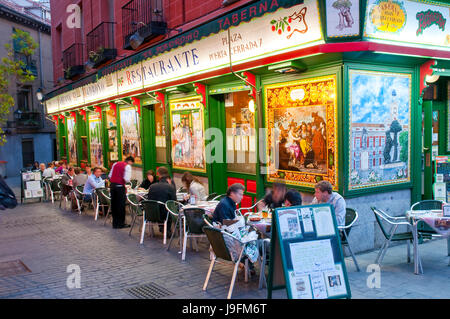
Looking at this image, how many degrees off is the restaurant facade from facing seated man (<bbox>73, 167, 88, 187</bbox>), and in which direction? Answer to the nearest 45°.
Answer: approximately 90° to its right

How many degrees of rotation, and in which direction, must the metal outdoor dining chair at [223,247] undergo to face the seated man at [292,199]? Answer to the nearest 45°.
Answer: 0° — it already faces them

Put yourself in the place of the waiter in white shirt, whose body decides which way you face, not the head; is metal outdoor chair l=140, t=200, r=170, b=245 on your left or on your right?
on your right

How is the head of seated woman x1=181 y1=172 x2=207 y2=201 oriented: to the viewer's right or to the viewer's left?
to the viewer's left

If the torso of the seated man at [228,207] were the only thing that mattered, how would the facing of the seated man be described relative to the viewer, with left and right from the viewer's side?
facing to the right of the viewer

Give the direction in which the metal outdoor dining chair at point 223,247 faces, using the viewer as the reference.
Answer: facing away from the viewer and to the right of the viewer

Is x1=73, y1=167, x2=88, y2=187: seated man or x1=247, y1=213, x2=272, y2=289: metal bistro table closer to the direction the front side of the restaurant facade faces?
the metal bistro table

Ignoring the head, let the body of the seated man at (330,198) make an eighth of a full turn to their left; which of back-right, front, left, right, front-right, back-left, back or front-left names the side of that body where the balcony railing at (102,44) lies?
right

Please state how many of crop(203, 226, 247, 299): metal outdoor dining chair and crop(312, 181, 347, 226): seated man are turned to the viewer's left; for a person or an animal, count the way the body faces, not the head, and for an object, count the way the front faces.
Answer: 1

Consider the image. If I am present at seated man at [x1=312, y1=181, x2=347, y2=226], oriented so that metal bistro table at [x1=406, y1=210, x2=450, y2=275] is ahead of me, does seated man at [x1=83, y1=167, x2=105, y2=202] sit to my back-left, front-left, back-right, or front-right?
back-left

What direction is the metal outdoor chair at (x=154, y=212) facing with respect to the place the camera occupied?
facing away from the viewer and to the right of the viewer

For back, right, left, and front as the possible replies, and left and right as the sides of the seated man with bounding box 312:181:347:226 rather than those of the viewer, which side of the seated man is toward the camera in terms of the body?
left
